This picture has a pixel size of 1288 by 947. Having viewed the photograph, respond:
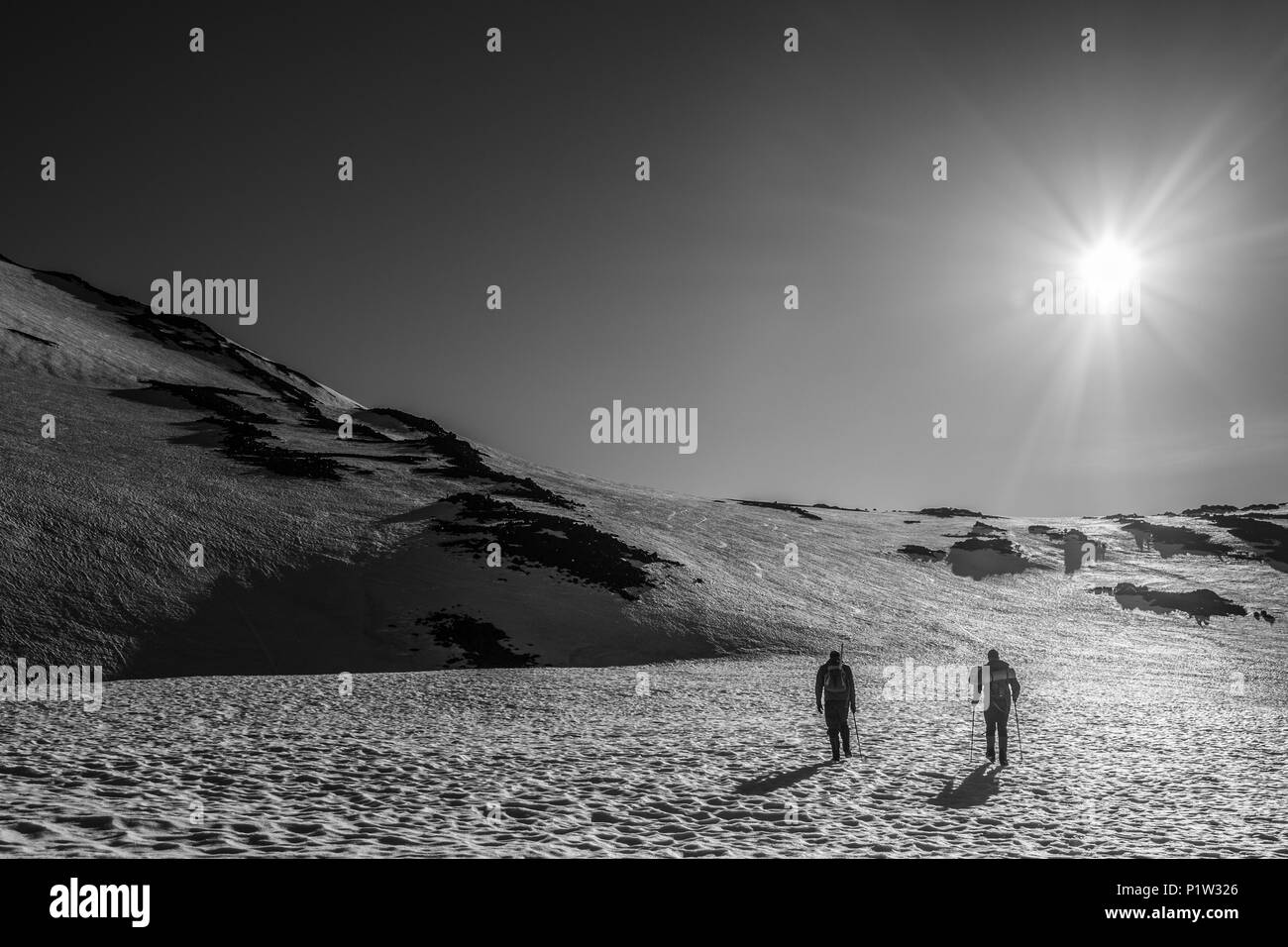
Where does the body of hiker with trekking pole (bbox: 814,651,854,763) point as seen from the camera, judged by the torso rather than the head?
away from the camera

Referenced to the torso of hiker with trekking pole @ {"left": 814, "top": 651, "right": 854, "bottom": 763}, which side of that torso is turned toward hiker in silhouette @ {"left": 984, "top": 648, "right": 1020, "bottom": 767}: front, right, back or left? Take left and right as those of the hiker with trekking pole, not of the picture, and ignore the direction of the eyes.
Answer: right
